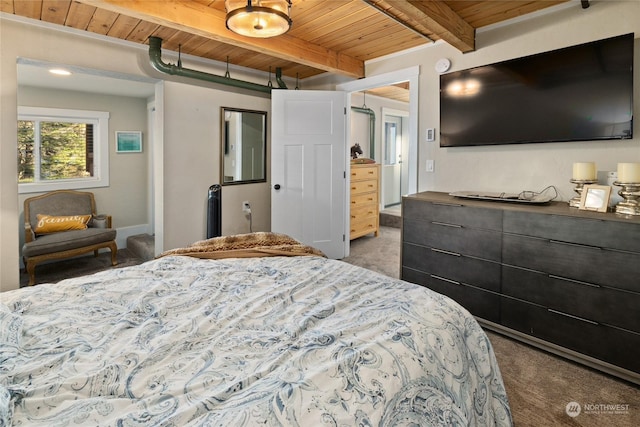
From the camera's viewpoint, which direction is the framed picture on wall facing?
toward the camera

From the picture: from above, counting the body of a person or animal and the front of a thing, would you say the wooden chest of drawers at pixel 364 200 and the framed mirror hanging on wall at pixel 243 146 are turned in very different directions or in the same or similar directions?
same or similar directions

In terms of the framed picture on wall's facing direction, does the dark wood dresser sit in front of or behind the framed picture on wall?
in front

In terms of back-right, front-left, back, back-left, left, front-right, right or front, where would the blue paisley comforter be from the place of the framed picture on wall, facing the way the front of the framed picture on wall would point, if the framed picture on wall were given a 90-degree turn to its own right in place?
left

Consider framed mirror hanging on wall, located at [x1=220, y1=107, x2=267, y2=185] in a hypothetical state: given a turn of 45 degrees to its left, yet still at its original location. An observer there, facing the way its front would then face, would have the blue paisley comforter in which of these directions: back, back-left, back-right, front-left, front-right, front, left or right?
right

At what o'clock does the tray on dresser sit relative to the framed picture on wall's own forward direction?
The tray on dresser is roughly at 11 o'clock from the framed picture on wall.

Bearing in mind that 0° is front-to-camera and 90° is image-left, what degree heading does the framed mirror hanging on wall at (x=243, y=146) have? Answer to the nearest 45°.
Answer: approximately 315°

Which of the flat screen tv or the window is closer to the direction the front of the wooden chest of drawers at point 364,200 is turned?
the flat screen tv

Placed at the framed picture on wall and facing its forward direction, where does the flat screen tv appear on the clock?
The flat screen tv is roughly at 11 o'clock from the framed picture on wall.

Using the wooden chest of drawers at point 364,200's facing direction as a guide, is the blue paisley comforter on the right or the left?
on its right

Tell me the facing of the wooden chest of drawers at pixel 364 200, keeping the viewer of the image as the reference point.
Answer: facing the viewer and to the right of the viewer
